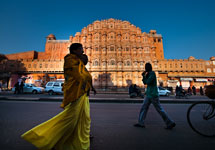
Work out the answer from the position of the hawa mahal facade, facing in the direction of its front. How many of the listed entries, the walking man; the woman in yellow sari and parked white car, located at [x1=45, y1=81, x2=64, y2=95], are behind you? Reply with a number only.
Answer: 0

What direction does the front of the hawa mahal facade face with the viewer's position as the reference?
facing the viewer

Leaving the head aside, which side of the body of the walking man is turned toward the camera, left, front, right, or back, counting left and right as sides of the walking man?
left

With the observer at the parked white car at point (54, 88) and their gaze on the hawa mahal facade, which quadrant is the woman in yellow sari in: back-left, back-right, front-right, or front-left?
back-right

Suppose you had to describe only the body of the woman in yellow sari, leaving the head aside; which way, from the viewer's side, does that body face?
to the viewer's right

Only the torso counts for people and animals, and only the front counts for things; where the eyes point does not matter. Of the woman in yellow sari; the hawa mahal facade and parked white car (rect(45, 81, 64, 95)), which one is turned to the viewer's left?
the parked white car

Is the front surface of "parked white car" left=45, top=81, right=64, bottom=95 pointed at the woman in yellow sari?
no

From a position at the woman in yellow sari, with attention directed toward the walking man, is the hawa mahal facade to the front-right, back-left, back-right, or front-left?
front-left

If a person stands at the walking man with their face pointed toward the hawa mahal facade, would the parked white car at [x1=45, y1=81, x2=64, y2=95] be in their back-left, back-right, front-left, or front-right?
front-left

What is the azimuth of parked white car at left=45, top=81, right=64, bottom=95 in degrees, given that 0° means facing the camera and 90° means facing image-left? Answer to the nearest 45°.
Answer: approximately 90°

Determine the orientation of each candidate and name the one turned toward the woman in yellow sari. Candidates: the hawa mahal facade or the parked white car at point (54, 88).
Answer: the hawa mahal facade

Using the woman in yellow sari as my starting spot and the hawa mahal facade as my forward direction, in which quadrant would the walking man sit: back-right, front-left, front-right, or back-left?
front-right

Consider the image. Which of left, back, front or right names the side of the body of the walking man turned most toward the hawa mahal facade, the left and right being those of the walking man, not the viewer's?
right

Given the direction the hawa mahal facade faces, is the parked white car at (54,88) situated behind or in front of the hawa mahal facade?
in front

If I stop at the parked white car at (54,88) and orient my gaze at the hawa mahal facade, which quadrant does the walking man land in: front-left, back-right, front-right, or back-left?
back-right

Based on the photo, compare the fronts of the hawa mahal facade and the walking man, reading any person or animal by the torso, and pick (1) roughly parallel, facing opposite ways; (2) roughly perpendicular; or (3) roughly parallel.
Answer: roughly perpendicular
